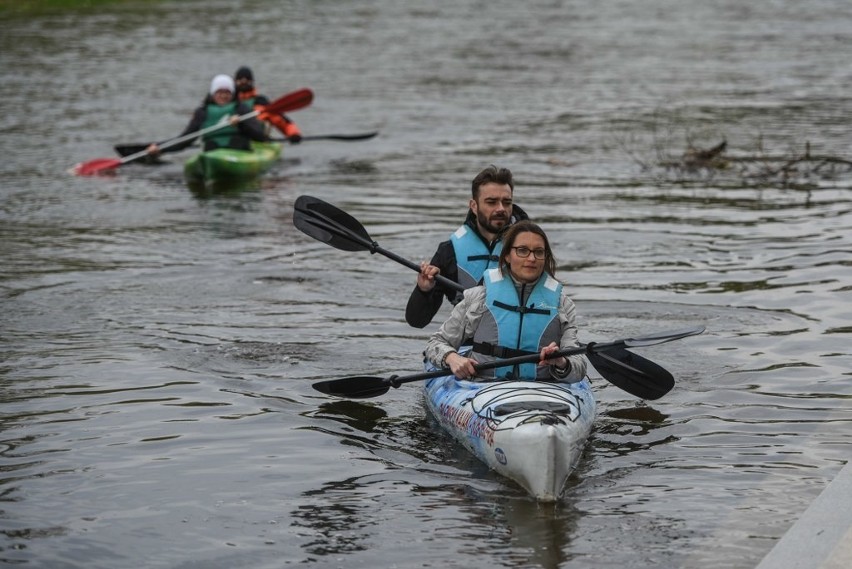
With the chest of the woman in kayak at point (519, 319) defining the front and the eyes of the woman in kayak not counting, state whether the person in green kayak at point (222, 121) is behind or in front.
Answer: behind

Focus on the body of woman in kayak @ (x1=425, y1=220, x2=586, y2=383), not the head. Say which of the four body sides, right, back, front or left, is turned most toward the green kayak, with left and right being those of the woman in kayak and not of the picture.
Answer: back

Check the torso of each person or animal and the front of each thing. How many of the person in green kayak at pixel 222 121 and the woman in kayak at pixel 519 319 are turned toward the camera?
2

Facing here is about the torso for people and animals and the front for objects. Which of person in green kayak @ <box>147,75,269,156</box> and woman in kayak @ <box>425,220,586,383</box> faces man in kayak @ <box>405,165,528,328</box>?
the person in green kayak

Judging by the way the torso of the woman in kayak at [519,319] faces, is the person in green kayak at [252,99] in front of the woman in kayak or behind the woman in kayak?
behind

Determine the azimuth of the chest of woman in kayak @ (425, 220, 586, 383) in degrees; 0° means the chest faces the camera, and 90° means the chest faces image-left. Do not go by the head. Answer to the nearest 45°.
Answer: approximately 0°

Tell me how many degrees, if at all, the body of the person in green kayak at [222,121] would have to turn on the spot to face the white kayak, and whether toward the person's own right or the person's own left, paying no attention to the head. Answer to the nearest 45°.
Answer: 0° — they already face it
